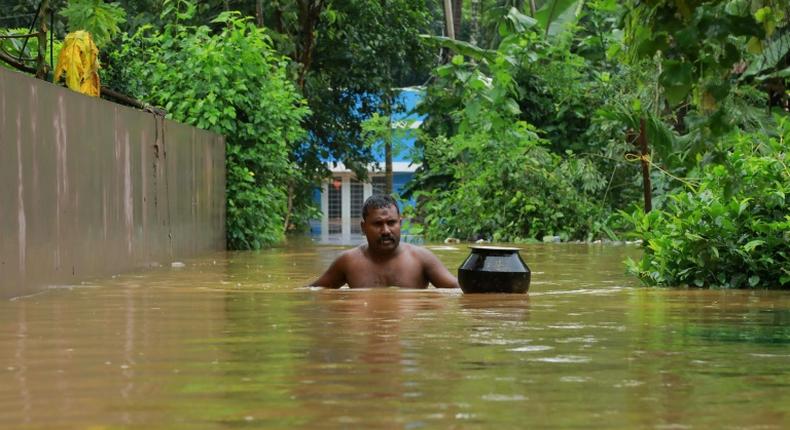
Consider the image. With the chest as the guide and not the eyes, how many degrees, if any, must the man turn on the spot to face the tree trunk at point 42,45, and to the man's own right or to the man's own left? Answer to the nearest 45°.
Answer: approximately 135° to the man's own right

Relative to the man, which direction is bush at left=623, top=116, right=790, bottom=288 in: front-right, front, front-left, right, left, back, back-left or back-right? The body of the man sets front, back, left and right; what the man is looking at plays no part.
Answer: left

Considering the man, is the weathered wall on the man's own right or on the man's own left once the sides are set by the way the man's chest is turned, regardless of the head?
on the man's own right

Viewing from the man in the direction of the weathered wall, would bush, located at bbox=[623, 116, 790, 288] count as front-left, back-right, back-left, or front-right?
back-right

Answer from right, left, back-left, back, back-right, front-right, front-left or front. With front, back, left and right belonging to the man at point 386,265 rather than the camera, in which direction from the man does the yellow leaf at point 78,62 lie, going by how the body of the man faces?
back-right

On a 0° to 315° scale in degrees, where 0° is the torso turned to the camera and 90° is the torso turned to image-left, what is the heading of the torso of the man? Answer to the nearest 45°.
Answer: approximately 0°

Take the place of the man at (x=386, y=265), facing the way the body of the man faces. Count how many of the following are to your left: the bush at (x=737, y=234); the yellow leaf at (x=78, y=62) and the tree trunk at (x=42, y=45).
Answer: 1

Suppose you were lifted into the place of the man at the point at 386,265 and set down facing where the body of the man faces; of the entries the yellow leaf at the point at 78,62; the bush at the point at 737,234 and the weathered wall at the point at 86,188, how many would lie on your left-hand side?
1
